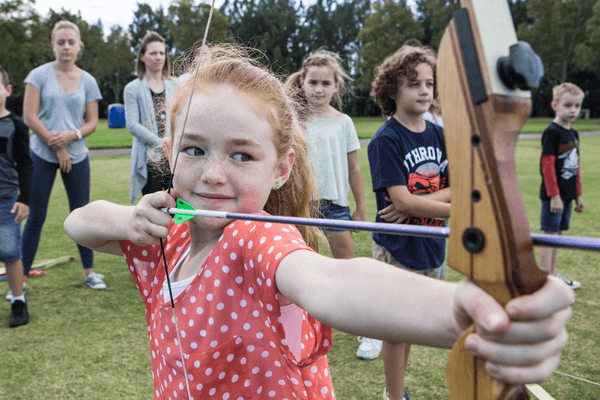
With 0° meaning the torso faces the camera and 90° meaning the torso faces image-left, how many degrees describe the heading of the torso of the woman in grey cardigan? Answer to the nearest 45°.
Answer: approximately 315°

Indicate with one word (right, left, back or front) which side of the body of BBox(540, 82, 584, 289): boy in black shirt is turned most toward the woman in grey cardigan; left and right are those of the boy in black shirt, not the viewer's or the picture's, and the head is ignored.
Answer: right

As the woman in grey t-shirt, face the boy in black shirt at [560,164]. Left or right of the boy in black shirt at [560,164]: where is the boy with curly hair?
right

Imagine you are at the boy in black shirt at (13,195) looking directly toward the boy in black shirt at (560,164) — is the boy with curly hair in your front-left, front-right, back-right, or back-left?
front-right

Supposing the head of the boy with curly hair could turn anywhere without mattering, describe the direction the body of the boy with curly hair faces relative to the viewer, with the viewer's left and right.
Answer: facing the viewer and to the right of the viewer

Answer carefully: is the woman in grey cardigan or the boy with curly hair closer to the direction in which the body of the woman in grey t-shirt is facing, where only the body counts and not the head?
the boy with curly hair

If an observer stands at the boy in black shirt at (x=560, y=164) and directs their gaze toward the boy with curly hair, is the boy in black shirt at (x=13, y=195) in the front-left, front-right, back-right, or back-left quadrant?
front-right

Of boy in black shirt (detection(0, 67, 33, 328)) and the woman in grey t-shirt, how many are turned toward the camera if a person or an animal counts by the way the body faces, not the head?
2

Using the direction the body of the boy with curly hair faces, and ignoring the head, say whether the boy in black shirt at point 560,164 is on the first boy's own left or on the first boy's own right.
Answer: on the first boy's own left

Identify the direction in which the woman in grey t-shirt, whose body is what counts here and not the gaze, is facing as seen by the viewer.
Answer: toward the camera
